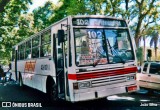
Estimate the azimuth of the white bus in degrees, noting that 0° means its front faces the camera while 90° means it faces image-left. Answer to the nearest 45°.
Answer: approximately 315°
